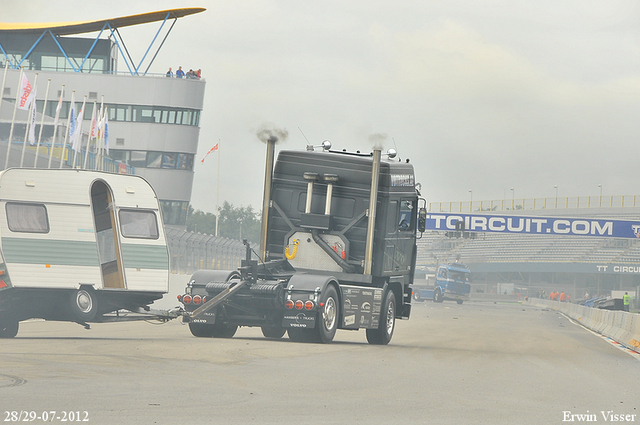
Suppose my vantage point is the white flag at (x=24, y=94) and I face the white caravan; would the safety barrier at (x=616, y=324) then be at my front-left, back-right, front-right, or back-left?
front-left

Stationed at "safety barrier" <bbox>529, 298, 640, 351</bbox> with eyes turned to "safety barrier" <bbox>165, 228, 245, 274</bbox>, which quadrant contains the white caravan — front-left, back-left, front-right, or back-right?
front-left

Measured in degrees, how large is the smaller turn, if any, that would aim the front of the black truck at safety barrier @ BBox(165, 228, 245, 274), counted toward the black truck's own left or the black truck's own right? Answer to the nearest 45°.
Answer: approximately 45° to the black truck's own left

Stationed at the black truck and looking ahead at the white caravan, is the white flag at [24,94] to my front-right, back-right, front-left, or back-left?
front-right

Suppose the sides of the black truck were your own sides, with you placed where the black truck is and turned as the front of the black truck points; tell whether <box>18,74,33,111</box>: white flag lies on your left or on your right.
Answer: on your left

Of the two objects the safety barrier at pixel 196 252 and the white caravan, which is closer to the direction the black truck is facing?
the safety barrier

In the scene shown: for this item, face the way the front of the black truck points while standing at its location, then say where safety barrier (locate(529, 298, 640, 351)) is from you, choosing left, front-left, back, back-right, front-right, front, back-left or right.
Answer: front

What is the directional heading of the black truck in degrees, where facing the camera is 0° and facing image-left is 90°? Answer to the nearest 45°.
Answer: approximately 225°

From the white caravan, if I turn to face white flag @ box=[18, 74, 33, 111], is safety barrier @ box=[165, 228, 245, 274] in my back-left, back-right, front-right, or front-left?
front-right

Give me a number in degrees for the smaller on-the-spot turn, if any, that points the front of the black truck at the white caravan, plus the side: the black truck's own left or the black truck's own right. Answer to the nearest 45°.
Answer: approximately 135° to the black truck's own left
